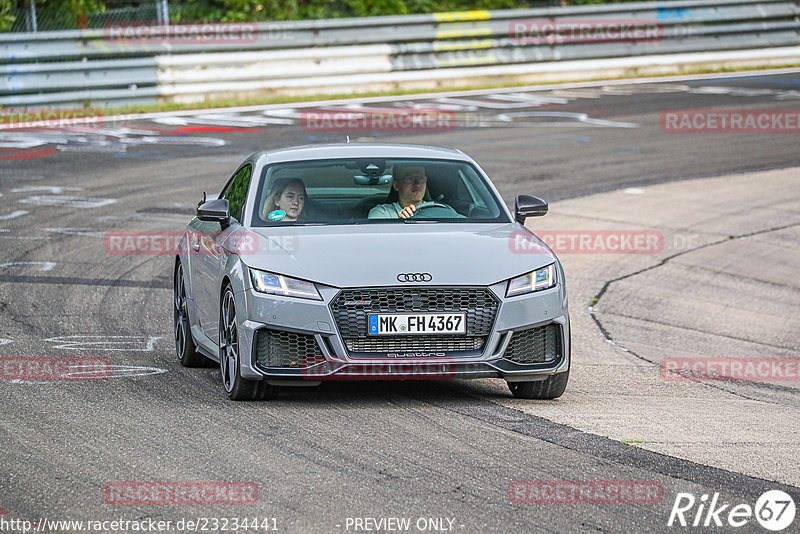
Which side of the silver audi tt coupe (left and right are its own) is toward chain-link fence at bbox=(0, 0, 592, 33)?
back

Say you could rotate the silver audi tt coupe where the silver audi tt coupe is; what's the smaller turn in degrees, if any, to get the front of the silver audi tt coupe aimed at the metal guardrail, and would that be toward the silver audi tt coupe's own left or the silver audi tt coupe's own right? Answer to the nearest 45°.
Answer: approximately 180°

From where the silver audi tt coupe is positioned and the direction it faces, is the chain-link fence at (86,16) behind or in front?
behind

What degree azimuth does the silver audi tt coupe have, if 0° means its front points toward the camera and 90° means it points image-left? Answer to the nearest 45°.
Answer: approximately 0°
